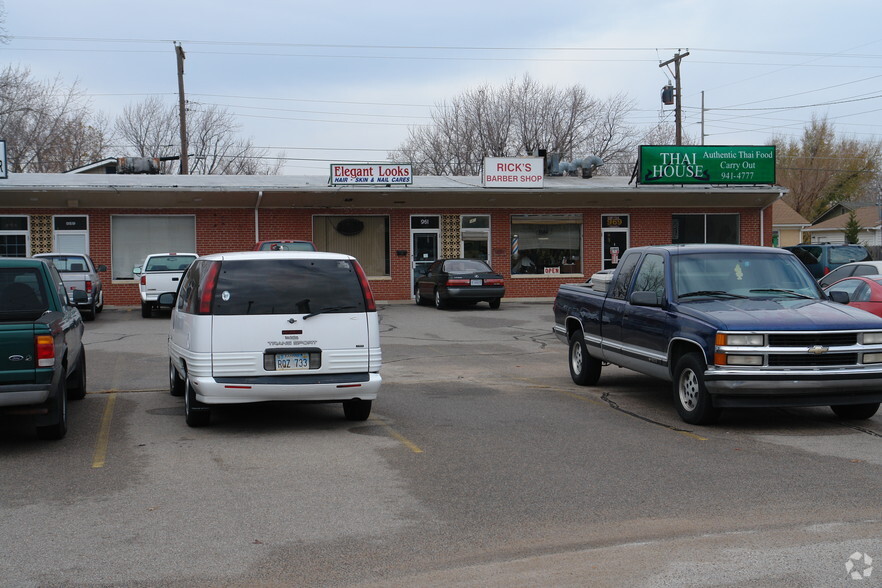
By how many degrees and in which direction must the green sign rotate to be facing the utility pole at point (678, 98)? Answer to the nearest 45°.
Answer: approximately 180°

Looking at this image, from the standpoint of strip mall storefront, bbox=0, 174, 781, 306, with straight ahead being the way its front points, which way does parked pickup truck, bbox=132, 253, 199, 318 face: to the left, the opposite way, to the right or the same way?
the opposite way

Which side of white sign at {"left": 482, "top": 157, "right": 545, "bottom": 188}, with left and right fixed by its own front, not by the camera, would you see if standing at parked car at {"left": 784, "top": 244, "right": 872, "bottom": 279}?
left

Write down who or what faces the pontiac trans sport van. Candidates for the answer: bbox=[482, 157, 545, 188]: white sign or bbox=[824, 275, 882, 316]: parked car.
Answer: the white sign

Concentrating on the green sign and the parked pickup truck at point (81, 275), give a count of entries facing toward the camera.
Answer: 1

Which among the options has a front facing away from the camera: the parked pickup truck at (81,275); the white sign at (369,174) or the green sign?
the parked pickup truck

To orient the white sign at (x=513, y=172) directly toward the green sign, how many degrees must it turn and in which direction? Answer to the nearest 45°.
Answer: approximately 90° to its left

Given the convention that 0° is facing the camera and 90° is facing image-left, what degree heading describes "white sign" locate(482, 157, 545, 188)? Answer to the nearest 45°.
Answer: approximately 0°

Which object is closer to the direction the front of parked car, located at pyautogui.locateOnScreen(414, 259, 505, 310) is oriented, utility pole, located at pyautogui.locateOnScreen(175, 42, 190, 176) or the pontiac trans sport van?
the utility pole

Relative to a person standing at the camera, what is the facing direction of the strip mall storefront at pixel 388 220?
facing the viewer

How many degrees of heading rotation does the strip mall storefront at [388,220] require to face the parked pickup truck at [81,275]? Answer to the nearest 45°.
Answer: approximately 45° to its right

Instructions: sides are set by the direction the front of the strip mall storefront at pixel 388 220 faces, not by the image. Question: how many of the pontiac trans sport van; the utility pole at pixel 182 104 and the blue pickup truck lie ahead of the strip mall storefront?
2

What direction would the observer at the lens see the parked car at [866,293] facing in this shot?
facing away from the viewer and to the left of the viewer

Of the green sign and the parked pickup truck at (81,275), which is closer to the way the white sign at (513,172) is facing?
the parked pickup truck

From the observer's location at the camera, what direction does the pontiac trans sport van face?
facing away from the viewer

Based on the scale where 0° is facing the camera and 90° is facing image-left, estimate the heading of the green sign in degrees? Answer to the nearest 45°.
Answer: approximately 0°

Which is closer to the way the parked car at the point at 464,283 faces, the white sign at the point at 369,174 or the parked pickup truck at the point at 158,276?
the white sign
